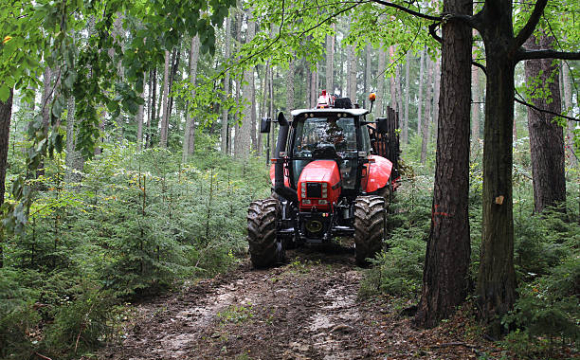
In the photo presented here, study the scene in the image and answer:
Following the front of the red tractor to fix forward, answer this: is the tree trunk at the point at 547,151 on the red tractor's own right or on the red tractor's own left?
on the red tractor's own left

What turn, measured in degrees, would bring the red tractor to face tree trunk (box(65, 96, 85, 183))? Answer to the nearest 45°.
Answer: approximately 90° to its right

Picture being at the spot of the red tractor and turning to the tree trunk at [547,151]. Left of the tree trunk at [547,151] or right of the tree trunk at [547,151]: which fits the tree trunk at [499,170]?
right

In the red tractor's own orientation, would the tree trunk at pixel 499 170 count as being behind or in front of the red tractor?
in front

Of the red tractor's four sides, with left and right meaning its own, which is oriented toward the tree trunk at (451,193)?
front

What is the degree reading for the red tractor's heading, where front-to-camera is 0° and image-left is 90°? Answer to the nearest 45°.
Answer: approximately 0°

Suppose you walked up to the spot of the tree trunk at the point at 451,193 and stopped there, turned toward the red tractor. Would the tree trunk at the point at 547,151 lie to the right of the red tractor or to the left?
right
